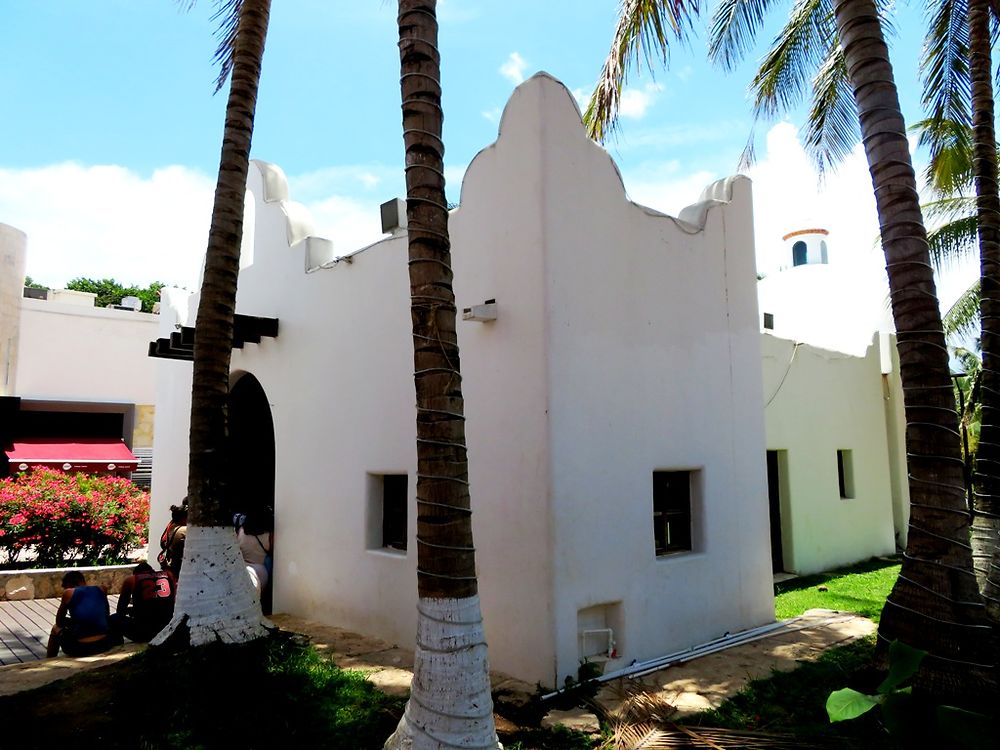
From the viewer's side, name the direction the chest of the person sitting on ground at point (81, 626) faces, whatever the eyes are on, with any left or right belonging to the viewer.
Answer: facing away from the viewer and to the left of the viewer

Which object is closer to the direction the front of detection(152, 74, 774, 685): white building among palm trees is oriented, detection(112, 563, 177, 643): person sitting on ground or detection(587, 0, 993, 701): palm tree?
the person sitting on ground

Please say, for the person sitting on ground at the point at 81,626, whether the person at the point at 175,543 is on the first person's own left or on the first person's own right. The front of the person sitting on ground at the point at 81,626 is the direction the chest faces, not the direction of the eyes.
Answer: on the first person's own right

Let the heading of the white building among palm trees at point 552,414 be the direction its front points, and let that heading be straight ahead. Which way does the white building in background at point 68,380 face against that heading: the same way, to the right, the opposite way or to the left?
to the left

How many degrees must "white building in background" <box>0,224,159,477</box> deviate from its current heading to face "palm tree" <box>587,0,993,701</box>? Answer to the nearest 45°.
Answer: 0° — it already faces it

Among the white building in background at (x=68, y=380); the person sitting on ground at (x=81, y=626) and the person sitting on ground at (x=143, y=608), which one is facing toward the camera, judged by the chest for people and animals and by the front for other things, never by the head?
the white building in background

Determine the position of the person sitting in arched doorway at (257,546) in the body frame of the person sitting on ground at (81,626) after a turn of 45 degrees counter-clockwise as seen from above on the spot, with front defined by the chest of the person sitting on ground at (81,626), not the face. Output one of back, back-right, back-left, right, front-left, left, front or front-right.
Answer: back-right

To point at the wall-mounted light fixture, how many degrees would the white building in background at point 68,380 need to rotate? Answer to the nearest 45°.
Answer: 0° — it already faces it

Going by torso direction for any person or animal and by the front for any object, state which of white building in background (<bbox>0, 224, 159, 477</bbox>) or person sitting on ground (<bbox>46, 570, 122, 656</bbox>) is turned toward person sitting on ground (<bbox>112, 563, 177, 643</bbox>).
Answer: the white building in background

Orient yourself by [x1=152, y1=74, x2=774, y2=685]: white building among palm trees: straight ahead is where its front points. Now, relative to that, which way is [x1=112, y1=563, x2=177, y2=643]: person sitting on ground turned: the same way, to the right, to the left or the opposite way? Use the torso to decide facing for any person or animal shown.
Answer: to the right

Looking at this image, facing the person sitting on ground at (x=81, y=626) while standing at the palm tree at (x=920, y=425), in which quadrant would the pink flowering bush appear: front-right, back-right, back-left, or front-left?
front-right

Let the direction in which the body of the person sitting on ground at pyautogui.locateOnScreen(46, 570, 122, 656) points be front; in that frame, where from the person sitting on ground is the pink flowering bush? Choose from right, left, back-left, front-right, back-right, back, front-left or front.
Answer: front-right

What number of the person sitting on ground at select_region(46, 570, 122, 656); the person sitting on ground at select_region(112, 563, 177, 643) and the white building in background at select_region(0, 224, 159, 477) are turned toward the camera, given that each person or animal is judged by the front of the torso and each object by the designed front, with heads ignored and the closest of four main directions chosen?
1

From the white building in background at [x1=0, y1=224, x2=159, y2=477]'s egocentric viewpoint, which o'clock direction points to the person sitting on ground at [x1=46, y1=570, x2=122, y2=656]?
The person sitting on ground is roughly at 12 o'clock from the white building in background.

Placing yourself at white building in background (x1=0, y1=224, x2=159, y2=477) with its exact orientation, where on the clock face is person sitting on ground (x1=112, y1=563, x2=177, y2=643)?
The person sitting on ground is roughly at 12 o'clock from the white building in background.

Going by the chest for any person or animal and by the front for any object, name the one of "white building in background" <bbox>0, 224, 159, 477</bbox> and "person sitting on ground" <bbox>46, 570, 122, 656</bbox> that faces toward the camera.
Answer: the white building in background

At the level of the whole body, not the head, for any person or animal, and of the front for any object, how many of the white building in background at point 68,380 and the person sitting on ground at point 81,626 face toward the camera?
1

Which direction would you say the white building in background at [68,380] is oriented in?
toward the camera
